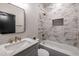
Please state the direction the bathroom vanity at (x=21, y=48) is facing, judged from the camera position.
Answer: facing the viewer and to the right of the viewer
